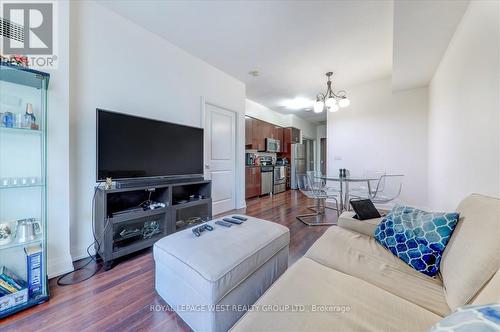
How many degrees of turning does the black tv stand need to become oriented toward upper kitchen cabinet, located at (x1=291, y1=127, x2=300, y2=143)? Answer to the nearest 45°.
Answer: approximately 90° to its left

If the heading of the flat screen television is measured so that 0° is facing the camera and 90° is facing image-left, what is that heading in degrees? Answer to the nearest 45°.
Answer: approximately 315°

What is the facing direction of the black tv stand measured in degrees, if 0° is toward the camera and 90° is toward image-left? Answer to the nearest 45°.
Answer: approximately 315°

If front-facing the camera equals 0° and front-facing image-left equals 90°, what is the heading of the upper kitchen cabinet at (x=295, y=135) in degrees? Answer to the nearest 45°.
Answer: approximately 315°

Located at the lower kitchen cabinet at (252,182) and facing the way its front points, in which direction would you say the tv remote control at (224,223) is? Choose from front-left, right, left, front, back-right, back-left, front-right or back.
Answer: front-right

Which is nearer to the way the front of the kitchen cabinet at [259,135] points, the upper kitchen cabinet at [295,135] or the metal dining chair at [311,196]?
the metal dining chair

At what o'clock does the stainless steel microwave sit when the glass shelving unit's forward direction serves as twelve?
The stainless steel microwave is roughly at 10 o'clock from the glass shelving unit.

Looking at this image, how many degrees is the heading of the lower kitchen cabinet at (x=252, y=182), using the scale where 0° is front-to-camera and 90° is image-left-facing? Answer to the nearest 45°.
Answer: approximately 315°

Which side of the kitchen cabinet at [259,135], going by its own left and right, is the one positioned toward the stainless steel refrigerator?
left

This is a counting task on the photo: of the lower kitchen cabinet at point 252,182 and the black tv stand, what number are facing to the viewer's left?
0

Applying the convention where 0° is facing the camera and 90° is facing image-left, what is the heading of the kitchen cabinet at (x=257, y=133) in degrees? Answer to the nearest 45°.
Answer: approximately 315°
